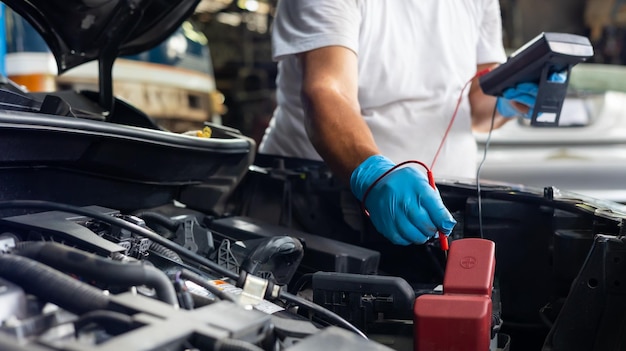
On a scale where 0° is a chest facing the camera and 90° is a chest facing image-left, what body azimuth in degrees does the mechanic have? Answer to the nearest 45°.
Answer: approximately 315°
